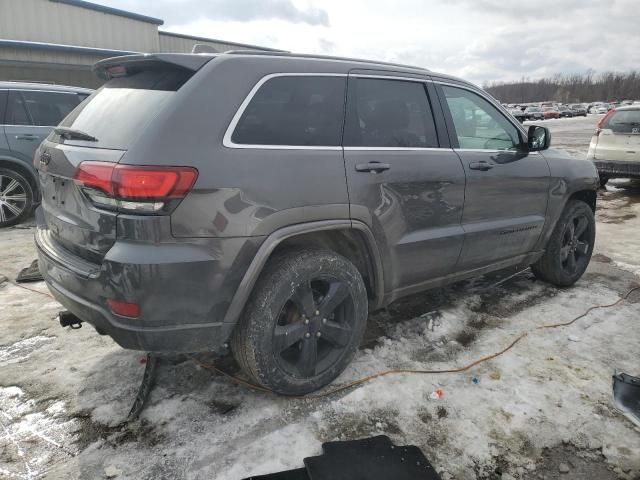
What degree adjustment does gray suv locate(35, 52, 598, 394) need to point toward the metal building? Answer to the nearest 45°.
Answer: approximately 90° to its left

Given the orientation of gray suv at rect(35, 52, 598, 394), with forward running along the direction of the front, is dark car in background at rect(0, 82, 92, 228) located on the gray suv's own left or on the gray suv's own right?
on the gray suv's own left

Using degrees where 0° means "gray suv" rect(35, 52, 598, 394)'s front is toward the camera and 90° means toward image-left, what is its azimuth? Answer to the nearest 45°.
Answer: approximately 225°

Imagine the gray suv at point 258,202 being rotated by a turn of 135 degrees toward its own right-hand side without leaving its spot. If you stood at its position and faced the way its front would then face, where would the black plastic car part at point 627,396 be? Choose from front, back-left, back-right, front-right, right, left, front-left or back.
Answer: left
